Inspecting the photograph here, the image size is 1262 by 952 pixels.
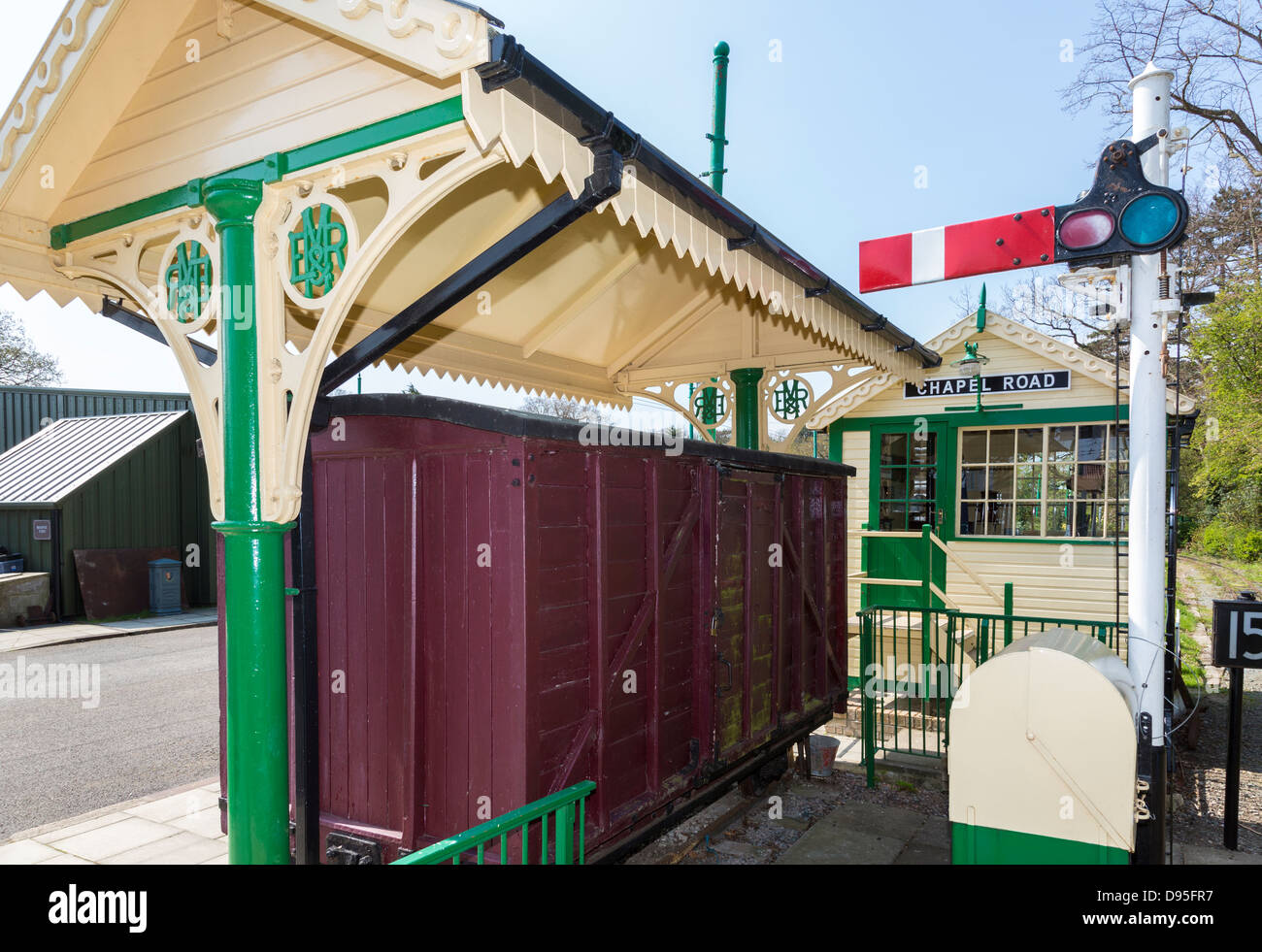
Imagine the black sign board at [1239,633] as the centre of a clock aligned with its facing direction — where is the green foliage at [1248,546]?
The green foliage is roughly at 6 o'clock from the black sign board.

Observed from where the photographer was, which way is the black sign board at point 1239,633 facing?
facing the viewer

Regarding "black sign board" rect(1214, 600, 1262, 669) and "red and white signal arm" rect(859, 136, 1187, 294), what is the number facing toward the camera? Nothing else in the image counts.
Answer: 2

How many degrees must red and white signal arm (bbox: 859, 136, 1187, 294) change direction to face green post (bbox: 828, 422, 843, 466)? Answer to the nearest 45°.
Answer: approximately 180°
